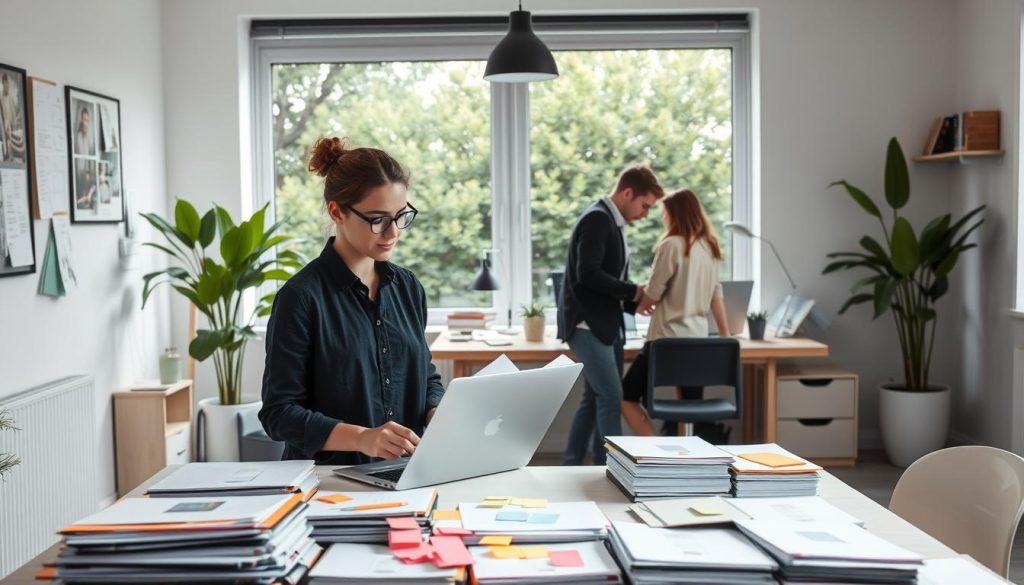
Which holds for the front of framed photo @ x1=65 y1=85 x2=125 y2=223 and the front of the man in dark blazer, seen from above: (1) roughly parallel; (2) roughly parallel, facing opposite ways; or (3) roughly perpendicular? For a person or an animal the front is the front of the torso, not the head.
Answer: roughly parallel

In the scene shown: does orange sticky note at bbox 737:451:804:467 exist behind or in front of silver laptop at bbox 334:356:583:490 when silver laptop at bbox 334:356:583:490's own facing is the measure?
behind

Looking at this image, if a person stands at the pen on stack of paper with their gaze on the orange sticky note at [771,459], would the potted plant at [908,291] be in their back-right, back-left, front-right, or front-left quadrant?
front-left

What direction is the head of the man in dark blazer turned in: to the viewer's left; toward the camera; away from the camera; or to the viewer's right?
to the viewer's right

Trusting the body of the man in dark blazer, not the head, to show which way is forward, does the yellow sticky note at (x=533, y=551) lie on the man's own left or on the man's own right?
on the man's own right

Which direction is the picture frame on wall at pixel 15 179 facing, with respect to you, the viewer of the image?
facing the viewer and to the right of the viewer

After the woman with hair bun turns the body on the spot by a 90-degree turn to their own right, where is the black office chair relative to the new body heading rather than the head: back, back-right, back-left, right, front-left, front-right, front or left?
back

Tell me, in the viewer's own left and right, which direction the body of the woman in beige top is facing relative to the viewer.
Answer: facing away from the viewer and to the left of the viewer

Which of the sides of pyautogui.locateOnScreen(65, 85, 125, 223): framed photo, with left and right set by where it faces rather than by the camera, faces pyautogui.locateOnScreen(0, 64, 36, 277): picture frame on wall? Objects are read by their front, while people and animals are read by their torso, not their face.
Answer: right

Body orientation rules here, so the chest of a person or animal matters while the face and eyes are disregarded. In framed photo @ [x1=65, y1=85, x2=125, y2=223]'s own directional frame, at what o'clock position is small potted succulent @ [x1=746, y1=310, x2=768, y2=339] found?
The small potted succulent is roughly at 11 o'clock from the framed photo.

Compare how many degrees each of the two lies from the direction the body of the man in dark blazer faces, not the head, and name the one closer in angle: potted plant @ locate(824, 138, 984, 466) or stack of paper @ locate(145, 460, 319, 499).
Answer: the potted plant

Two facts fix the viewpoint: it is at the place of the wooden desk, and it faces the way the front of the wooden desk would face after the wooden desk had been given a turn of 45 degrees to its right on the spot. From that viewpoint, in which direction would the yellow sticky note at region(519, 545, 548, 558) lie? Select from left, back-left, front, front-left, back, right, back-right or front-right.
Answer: front-left

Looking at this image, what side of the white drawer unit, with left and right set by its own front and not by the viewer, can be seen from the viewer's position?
front

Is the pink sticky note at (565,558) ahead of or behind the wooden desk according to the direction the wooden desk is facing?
ahead

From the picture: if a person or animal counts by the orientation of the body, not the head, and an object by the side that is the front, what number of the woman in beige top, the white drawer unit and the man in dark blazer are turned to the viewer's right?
1

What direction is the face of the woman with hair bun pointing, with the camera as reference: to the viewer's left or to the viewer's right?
to the viewer's right

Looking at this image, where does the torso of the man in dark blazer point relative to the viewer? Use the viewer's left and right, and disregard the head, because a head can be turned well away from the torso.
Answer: facing to the right of the viewer

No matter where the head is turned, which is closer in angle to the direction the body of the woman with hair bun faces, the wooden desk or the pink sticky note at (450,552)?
the pink sticky note
